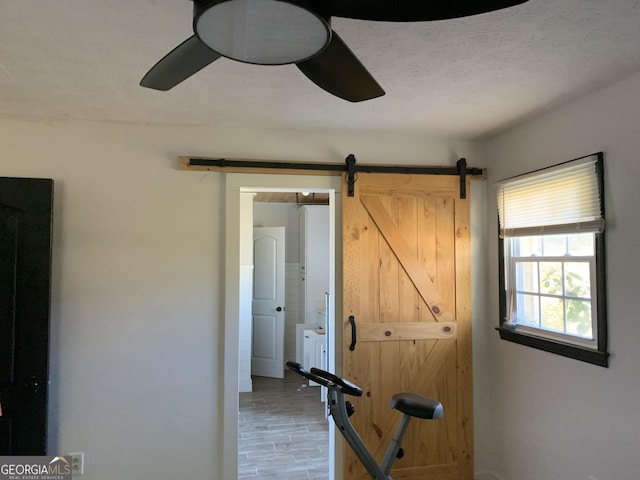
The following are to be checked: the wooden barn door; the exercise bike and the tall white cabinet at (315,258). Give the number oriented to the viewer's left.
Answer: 2

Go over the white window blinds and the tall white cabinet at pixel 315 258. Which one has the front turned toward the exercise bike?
the white window blinds

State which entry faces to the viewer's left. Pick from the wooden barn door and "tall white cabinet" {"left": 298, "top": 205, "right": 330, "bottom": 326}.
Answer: the tall white cabinet

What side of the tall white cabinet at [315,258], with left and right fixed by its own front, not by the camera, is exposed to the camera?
left

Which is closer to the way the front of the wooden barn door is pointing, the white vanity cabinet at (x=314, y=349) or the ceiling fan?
the ceiling fan

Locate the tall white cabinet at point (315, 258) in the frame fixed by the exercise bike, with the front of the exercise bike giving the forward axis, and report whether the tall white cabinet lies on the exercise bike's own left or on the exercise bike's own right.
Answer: on the exercise bike's own right

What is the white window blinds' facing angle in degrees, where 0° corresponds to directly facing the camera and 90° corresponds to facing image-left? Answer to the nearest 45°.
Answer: approximately 45°

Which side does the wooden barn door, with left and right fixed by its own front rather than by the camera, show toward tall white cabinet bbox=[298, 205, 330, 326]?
back

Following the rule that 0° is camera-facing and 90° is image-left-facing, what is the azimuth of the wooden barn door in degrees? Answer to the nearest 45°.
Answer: approximately 0°

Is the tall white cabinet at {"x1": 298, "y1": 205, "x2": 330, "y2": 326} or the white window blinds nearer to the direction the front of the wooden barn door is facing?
the white window blinds
